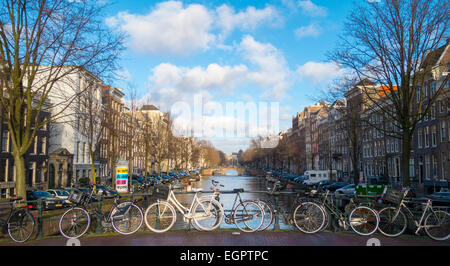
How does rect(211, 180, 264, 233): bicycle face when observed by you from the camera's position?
facing to the left of the viewer

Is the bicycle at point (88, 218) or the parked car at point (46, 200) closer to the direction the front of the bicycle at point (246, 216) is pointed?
the bicycle

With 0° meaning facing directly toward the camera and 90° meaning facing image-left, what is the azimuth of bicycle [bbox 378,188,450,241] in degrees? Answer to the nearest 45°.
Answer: approximately 90°

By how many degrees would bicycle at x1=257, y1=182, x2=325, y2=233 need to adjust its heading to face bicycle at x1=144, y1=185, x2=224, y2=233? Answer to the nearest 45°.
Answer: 0° — it already faces it

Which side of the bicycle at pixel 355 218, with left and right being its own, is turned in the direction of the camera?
left

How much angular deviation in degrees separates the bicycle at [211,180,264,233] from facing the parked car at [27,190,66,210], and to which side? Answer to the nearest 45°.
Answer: approximately 45° to its right

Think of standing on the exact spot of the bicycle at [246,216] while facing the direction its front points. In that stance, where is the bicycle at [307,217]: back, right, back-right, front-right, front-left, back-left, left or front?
back

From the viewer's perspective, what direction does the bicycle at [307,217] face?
to the viewer's left
